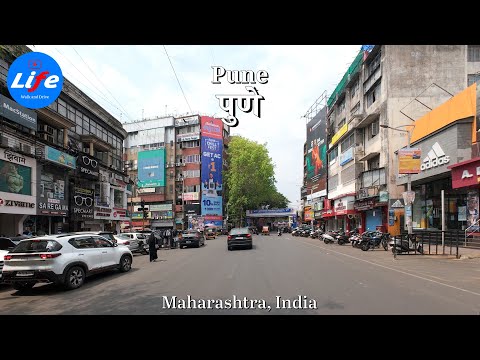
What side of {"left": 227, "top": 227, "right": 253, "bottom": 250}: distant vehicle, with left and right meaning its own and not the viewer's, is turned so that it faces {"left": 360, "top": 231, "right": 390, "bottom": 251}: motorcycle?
right

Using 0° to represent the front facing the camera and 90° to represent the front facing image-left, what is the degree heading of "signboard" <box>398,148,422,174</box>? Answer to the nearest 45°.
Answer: approximately 0°

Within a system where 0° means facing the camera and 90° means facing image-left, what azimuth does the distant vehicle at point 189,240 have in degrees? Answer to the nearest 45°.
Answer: approximately 225°

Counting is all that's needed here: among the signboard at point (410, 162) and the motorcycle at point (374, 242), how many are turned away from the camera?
0

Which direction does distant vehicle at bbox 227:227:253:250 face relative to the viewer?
away from the camera

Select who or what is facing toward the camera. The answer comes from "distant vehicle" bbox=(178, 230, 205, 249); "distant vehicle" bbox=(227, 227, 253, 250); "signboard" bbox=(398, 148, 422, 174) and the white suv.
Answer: the signboard

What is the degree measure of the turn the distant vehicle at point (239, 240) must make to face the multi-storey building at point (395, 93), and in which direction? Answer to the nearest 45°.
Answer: approximately 45° to its right

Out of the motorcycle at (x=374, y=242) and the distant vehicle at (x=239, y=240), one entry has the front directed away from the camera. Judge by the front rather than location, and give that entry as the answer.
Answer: the distant vehicle
